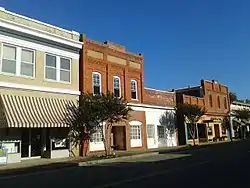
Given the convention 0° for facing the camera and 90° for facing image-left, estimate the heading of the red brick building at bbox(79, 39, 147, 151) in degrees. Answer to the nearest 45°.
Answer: approximately 315°

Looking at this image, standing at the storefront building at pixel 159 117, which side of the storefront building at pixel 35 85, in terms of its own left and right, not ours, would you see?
left

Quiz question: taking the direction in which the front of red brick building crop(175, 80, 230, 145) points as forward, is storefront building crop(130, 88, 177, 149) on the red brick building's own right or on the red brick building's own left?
on the red brick building's own right

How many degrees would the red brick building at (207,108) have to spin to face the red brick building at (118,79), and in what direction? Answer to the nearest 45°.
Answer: approximately 90° to its right

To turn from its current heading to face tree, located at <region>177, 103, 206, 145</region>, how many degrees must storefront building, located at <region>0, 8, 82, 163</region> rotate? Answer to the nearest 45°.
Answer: approximately 90° to its left

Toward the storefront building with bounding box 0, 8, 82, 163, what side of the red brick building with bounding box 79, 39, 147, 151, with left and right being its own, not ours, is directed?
right

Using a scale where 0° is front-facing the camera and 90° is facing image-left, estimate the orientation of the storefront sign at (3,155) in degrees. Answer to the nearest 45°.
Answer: approximately 315°

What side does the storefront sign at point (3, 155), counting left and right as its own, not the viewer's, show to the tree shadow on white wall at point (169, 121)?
left

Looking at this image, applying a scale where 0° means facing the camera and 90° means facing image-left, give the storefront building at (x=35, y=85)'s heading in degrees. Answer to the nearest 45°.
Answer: approximately 315°

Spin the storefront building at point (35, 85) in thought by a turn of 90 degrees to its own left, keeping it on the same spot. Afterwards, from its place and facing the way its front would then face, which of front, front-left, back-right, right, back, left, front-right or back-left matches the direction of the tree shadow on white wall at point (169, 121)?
front
